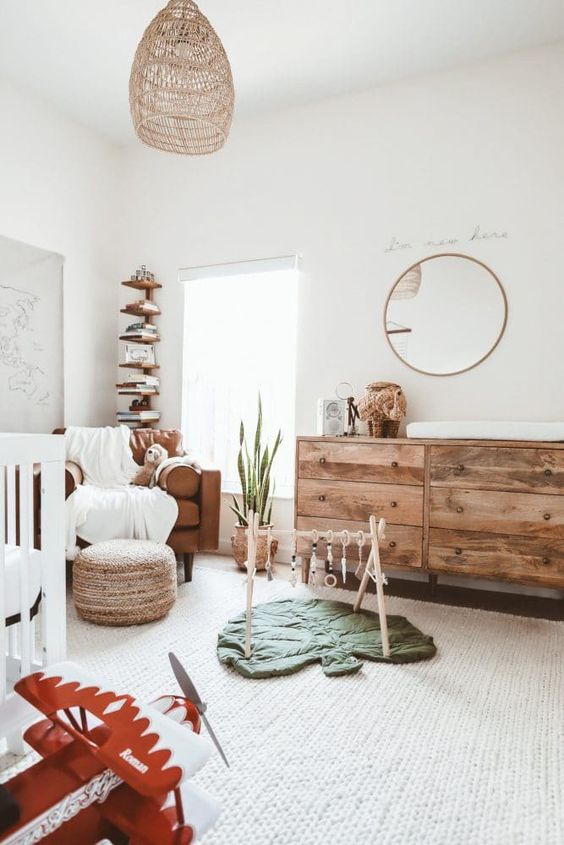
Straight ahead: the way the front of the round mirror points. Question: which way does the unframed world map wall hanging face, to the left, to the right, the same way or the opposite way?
to the left

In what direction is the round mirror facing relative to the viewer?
toward the camera

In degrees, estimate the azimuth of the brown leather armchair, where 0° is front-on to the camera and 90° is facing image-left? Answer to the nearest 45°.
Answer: approximately 0°

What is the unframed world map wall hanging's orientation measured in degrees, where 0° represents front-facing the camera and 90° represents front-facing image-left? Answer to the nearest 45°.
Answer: approximately 315°

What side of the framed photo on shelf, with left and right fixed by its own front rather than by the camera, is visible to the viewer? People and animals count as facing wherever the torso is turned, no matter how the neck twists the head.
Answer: front

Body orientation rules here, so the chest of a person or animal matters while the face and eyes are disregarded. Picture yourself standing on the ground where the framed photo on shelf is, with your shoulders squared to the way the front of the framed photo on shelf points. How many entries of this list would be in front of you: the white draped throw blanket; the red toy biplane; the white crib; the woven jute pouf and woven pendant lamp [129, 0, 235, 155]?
5

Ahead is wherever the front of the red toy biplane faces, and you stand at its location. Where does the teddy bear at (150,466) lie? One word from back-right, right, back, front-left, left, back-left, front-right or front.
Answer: front-left

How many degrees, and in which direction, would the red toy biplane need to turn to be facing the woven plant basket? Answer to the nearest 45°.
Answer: approximately 45° to its left

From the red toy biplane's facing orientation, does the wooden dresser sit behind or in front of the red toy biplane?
in front

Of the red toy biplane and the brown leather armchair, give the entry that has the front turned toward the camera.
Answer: the brown leather armchair

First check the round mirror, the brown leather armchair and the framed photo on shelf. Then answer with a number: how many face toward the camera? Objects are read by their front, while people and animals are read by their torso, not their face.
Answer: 3

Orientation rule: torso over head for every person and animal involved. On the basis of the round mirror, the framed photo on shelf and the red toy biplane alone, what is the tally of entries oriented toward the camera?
2

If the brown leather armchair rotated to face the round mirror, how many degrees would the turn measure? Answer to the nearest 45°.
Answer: approximately 90° to its left

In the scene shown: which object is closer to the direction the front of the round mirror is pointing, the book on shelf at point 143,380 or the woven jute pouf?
the woven jute pouf

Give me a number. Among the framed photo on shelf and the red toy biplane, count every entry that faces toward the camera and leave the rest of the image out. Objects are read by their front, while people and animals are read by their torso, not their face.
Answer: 1

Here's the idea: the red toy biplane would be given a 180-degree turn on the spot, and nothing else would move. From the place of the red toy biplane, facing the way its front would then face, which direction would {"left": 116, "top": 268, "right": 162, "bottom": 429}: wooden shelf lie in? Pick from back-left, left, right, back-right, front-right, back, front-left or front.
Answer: back-right

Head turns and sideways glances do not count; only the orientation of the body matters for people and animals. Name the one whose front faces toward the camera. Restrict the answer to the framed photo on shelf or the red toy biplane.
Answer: the framed photo on shelf

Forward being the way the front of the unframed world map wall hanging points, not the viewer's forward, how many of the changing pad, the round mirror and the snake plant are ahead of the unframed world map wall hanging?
3

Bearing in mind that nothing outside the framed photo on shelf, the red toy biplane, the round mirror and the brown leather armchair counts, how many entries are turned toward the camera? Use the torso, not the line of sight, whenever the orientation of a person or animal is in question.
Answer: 3

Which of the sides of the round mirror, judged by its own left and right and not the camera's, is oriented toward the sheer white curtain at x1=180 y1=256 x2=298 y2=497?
right
